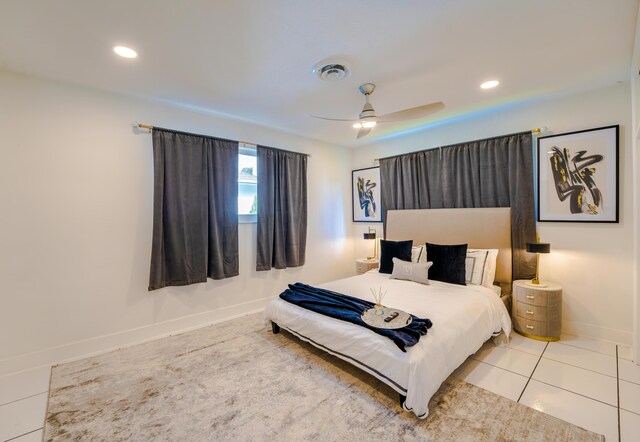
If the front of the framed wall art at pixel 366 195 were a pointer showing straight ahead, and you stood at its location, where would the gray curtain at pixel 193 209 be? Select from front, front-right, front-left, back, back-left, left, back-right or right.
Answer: front

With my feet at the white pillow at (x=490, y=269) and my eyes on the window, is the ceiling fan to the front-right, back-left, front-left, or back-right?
front-left

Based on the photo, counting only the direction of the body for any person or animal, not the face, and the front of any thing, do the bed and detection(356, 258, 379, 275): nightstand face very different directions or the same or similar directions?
same or similar directions

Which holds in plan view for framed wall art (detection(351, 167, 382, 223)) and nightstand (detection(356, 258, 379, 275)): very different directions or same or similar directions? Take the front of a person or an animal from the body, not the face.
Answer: same or similar directions

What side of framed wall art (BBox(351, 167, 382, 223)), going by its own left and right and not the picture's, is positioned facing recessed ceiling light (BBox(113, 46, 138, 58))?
front

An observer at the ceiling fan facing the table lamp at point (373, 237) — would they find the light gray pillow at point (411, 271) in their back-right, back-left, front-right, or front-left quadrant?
front-right

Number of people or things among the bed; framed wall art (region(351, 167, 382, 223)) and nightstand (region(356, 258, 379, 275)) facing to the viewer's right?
0

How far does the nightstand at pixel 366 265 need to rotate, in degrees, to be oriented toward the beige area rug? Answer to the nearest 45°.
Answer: approximately 45° to its left

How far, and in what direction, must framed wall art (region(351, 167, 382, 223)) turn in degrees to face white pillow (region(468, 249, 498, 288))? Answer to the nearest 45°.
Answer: approximately 90° to its left

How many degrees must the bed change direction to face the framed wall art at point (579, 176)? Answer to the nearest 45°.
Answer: approximately 180°

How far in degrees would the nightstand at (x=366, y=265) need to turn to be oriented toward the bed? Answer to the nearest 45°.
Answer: approximately 45° to its left

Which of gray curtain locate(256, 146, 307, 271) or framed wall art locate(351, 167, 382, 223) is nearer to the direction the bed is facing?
the gray curtain

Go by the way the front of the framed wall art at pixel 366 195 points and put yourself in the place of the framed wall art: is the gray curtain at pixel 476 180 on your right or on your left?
on your left

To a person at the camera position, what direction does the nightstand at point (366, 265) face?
facing the viewer and to the left of the viewer

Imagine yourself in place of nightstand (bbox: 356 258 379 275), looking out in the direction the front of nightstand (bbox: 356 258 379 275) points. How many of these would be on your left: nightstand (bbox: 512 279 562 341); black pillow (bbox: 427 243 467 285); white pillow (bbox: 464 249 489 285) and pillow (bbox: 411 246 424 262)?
4

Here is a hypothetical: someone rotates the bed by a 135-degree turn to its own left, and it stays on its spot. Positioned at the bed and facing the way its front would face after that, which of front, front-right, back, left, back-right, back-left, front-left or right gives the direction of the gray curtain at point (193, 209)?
back

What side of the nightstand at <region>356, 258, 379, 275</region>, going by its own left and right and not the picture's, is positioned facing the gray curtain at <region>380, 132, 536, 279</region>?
left
